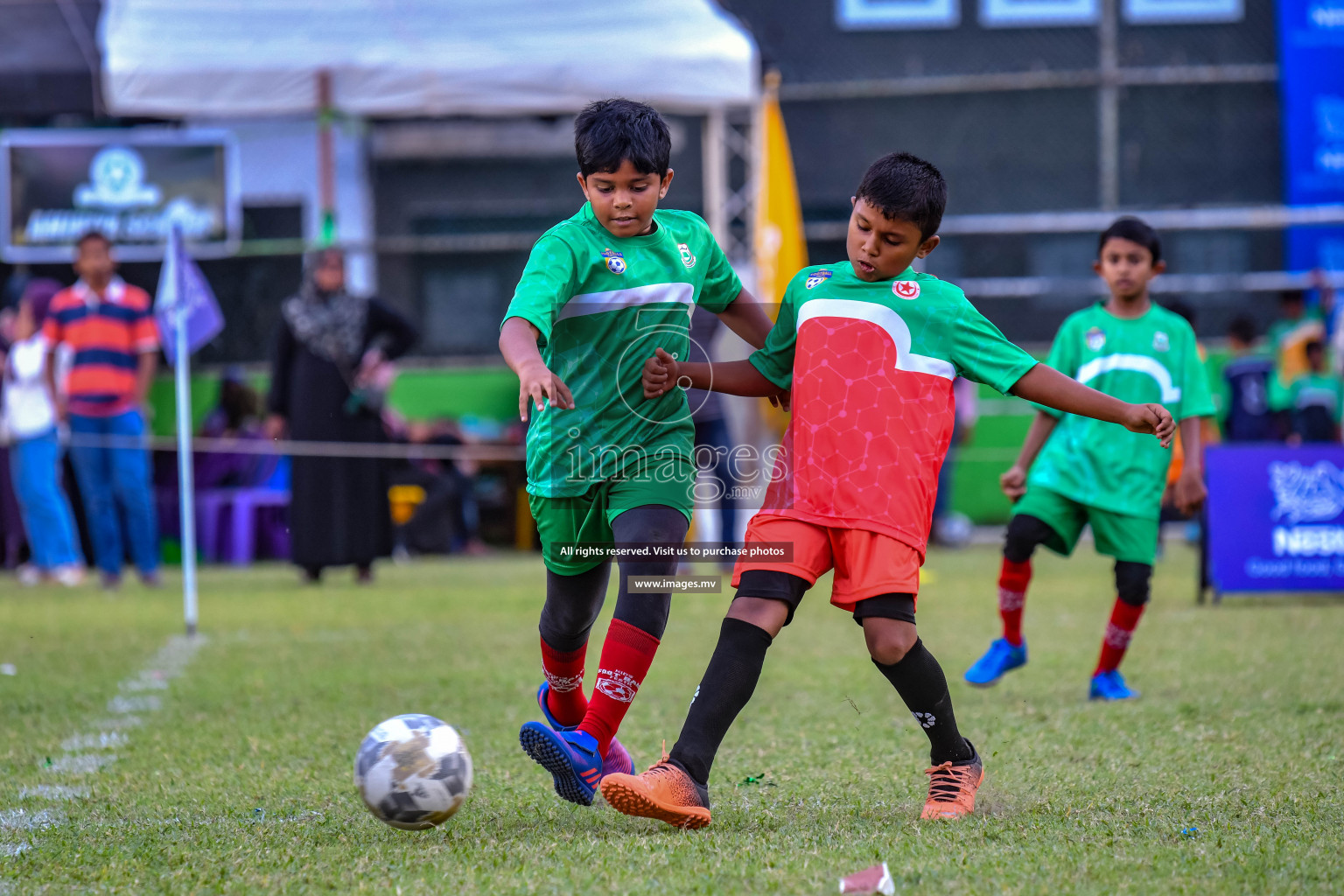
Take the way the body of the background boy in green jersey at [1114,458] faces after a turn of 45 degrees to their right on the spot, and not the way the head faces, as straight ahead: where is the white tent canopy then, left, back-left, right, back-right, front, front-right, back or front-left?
right

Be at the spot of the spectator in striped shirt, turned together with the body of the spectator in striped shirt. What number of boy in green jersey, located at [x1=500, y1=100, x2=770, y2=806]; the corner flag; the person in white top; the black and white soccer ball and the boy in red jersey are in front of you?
4

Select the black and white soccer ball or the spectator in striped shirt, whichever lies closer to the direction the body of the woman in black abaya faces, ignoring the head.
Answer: the black and white soccer ball

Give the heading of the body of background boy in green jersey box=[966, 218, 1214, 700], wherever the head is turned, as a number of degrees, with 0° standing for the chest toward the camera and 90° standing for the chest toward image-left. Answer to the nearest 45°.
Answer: approximately 0°

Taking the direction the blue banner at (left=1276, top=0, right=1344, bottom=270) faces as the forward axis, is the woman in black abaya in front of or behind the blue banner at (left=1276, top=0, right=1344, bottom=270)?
in front

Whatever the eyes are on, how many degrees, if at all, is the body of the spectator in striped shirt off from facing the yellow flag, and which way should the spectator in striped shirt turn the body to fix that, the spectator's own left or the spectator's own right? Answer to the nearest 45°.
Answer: approximately 90° to the spectator's own left

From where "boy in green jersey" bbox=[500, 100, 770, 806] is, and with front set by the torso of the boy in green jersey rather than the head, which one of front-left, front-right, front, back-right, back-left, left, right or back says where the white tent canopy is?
back

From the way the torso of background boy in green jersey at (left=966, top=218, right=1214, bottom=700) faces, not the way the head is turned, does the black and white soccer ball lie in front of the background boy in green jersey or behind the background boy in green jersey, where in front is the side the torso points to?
in front
